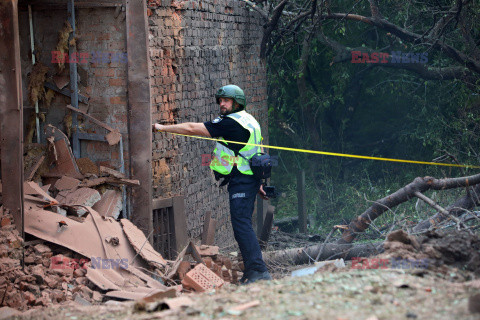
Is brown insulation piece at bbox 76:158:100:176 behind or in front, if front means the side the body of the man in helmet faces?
in front

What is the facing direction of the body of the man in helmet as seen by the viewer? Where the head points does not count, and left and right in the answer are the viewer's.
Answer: facing to the left of the viewer

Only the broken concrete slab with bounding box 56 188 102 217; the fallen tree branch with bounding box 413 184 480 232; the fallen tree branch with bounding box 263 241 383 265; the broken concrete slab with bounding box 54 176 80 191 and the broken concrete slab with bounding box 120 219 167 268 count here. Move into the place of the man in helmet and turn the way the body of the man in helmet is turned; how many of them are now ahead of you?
3

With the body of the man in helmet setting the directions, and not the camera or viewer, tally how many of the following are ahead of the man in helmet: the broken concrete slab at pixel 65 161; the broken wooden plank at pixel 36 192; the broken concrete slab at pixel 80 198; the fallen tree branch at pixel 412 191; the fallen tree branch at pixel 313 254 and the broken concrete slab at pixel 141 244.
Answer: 4

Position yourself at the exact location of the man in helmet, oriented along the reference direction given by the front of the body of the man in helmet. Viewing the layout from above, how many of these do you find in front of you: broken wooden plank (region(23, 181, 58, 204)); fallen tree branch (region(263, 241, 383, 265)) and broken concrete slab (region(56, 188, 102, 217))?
2

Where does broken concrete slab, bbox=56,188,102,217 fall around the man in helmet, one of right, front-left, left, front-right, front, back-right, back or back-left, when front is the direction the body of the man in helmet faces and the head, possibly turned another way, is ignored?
front

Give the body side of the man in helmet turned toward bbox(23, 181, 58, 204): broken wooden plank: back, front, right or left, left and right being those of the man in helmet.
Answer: front

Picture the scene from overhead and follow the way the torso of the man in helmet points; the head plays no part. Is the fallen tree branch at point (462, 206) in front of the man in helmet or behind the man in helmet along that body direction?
behind

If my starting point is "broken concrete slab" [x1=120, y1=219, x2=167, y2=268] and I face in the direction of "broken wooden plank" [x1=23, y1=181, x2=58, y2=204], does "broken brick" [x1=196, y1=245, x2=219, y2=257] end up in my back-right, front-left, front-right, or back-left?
back-right

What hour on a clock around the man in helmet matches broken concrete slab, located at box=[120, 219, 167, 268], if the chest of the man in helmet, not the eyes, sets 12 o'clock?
The broken concrete slab is roughly at 12 o'clock from the man in helmet.

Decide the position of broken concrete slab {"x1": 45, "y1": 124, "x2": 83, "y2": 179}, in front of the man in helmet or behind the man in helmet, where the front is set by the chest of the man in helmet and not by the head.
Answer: in front

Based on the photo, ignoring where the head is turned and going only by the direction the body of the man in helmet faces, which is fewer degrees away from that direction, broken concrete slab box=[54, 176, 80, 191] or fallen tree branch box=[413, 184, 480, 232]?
the broken concrete slab

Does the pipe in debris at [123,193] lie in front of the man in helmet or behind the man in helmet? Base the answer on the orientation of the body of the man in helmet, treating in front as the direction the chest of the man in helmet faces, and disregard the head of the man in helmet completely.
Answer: in front

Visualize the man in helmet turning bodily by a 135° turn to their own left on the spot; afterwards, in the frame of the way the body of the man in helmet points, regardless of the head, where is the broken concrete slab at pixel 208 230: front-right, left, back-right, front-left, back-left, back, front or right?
back-left

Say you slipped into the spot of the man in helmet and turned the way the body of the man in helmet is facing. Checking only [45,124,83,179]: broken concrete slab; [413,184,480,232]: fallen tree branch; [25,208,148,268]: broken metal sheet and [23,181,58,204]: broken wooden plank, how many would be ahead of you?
3
